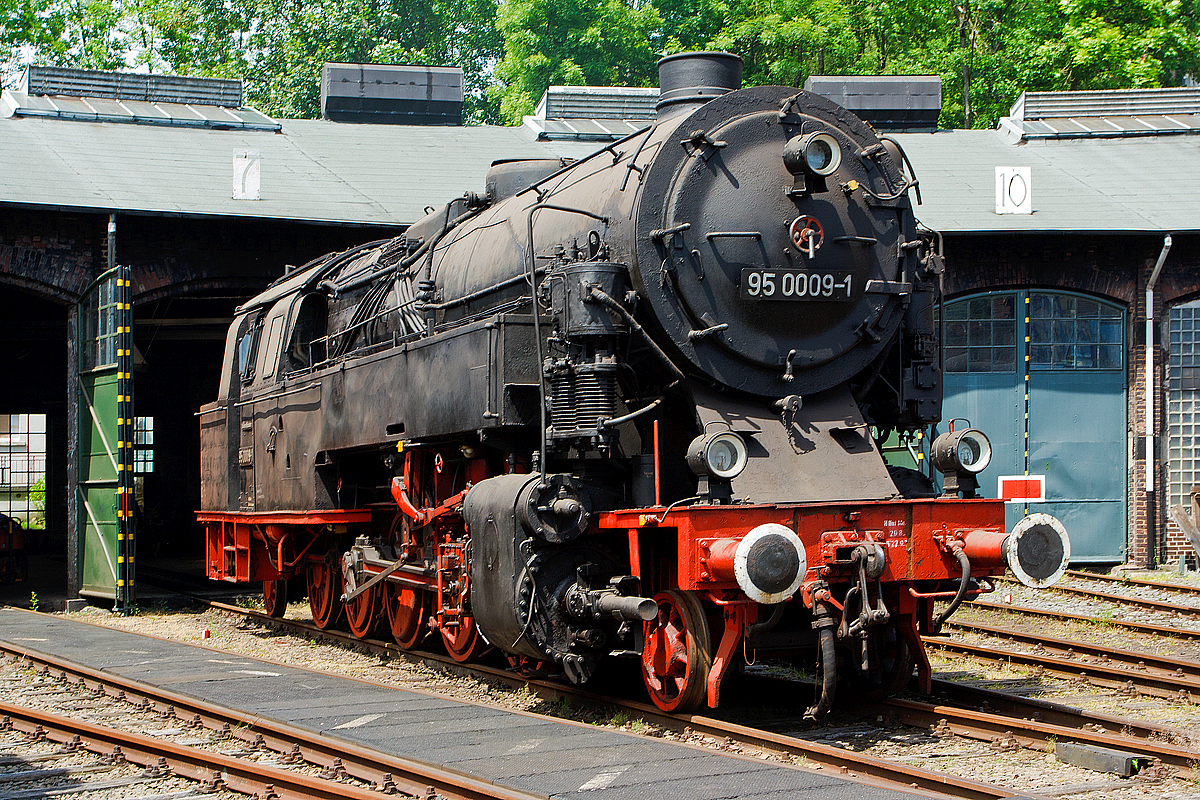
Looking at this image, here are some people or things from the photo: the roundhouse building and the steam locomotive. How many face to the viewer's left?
0

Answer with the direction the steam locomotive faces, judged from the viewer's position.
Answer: facing the viewer and to the right of the viewer

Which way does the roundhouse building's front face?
toward the camera

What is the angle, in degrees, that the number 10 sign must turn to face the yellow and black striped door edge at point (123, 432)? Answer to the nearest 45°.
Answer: approximately 45° to its right

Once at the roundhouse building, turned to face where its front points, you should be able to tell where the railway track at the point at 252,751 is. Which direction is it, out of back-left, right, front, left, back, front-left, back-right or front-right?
front

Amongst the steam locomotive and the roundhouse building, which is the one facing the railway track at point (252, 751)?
the roundhouse building

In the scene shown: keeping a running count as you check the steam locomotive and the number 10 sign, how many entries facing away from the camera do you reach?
0

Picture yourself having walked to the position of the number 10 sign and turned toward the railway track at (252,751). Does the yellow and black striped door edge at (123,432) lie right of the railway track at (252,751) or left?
right

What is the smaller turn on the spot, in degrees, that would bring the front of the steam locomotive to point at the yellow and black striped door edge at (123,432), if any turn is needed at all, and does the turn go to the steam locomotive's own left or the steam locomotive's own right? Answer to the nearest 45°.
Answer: approximately 180°

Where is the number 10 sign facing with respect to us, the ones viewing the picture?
facing the viewer
